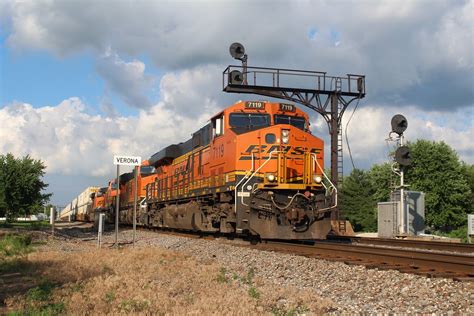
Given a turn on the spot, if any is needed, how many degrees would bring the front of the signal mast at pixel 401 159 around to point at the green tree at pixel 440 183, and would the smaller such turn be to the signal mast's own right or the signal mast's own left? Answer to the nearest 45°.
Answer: approximately 135° to the signal mast's own left

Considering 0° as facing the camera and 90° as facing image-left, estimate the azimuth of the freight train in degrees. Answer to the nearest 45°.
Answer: approximately 315°

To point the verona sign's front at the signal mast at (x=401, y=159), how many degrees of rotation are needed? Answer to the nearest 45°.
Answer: approximately 135° to its left

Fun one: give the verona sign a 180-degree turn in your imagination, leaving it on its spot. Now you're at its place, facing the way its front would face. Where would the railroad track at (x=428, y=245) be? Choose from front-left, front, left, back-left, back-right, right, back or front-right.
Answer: right

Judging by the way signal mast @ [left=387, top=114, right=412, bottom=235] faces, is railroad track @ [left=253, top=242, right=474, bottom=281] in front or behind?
in front

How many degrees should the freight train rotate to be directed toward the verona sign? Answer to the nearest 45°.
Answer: approximately 135° to its right

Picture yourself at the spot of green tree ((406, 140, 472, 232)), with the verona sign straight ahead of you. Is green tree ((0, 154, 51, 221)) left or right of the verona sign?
right

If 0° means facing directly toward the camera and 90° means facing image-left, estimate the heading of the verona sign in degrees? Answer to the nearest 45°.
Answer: approximately 0°

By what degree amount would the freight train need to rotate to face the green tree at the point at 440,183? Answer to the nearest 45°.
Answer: approximately 90° to its left

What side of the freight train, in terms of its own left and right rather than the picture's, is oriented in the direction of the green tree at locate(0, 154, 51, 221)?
back
